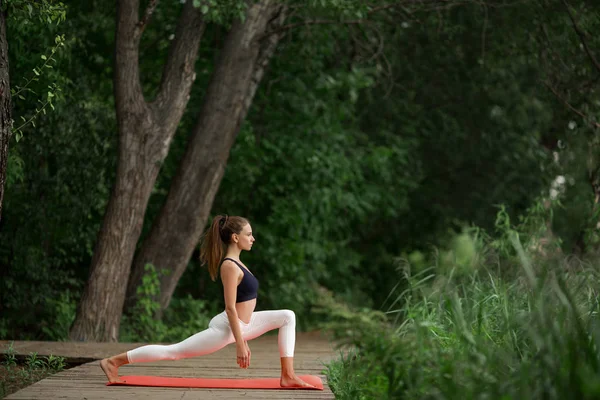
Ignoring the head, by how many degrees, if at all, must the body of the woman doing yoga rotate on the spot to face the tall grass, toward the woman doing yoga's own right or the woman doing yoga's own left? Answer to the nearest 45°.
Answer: approximately 45° to the woman doing yoga's own right

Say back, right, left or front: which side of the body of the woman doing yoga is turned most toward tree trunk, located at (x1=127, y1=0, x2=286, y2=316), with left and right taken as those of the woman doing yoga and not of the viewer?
left

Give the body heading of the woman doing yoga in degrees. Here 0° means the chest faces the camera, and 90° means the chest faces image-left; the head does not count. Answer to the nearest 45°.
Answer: approximately 270°

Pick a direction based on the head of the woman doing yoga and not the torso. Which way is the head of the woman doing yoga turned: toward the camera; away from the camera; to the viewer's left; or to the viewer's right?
to the viewer's right

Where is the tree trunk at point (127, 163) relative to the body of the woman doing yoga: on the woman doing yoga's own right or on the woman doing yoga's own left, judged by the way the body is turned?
on the woman doing yoga's own left

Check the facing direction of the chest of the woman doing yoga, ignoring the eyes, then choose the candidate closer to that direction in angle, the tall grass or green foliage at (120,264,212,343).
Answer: the tall grass

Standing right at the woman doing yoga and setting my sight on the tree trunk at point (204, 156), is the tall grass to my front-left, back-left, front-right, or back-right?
back-right
